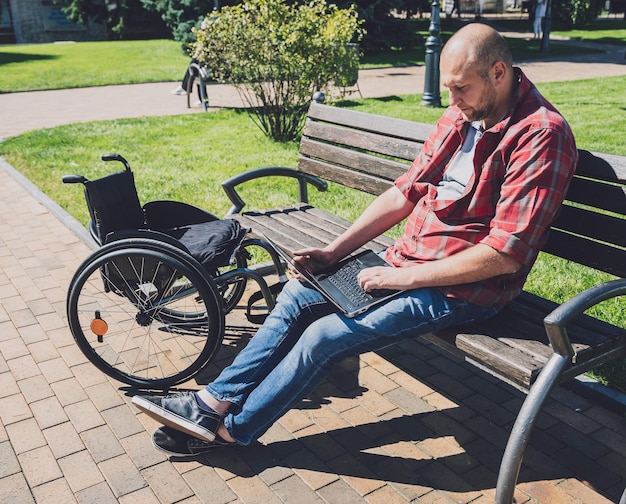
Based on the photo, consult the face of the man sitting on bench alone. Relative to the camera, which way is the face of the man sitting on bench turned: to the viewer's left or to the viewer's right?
to the viewer's left

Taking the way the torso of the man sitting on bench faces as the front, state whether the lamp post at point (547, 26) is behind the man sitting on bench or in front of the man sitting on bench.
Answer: behind

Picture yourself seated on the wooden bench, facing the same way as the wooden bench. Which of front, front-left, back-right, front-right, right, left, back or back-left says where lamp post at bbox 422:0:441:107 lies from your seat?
back-right

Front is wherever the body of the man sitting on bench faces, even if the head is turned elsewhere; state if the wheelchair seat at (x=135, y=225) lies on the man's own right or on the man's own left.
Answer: on the man's own right

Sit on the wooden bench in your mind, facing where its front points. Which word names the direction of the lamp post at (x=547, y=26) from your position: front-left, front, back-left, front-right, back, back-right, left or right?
back-right

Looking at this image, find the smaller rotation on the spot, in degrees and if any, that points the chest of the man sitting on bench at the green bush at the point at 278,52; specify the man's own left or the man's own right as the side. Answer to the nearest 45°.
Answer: approximately 135° to the man's own right

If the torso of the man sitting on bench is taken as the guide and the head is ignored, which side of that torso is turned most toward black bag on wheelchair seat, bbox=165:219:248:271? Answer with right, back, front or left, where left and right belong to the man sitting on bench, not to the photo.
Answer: right

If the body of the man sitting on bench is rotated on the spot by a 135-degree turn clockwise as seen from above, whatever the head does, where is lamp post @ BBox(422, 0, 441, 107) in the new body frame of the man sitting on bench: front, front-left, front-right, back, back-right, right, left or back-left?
front

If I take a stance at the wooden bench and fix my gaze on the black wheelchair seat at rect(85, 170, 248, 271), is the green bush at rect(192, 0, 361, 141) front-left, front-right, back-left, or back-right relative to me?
front-right

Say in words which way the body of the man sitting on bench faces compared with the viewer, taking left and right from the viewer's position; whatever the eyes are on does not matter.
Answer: facing the viewer and to the left of the viewer
